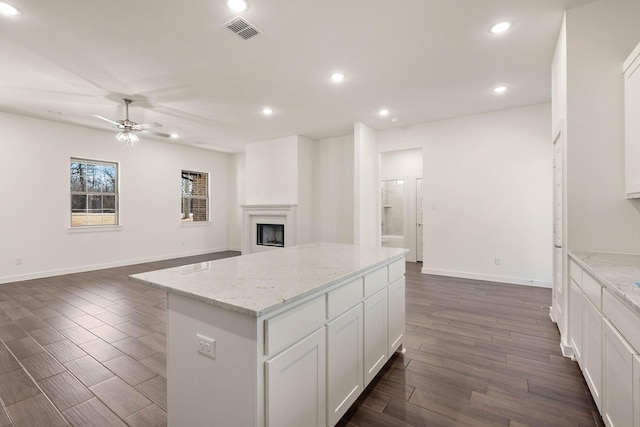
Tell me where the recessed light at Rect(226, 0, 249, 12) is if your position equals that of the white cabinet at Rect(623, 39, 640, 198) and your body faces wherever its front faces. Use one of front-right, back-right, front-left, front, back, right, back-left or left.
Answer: front-left

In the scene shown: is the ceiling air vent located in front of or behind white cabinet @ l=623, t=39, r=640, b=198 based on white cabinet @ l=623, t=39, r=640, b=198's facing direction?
in front

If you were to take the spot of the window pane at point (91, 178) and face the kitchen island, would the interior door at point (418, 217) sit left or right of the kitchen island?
left

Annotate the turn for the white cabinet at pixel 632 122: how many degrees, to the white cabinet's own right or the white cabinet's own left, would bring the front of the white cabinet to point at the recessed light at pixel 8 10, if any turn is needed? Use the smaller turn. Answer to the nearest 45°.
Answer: approximately 45° to the white cabinet's own left

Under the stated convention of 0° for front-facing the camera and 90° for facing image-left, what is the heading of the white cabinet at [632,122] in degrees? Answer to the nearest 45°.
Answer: approximately 90°

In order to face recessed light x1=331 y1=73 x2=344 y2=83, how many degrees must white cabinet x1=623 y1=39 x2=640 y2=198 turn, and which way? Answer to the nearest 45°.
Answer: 0° — it already faces it

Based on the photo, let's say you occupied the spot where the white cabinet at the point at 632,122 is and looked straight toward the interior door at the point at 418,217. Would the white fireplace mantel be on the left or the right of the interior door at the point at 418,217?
left

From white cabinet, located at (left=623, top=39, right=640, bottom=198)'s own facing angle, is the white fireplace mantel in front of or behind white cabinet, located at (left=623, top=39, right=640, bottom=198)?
in front
